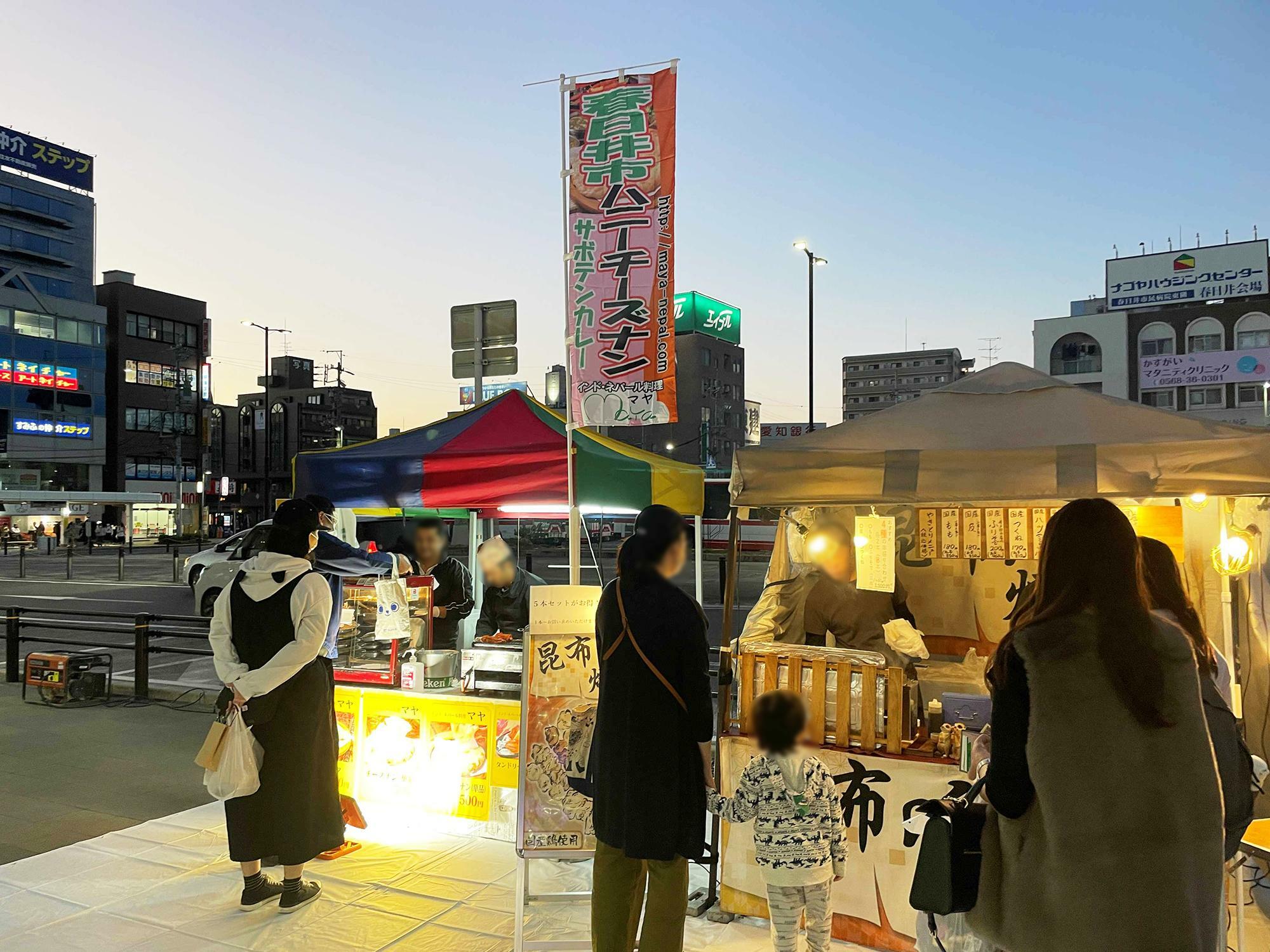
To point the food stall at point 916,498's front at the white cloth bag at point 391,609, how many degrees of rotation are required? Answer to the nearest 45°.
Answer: approximately 90° to its right

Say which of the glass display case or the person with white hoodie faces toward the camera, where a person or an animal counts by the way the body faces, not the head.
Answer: the glass display case

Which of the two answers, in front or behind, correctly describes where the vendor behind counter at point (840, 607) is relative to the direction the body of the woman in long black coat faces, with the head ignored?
in front

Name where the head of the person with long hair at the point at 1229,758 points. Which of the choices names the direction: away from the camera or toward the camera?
away from the camera

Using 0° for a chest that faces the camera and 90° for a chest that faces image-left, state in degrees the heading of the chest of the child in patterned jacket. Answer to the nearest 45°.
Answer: approximately 180°

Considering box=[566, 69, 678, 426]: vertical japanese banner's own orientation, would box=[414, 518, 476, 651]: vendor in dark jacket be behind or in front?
behind

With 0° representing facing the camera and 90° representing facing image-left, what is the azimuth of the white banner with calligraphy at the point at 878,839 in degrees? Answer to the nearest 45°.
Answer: approximately 0°

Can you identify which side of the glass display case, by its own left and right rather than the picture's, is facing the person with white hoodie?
front

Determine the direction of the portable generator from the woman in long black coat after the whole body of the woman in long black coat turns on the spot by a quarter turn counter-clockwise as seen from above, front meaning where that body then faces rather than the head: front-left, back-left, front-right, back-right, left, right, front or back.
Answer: front

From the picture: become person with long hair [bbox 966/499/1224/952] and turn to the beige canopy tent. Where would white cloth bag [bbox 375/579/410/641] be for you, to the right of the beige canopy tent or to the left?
left

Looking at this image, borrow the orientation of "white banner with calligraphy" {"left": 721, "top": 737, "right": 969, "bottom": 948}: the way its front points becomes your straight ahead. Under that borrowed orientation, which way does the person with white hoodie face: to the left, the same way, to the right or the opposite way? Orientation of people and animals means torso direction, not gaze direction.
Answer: the opposite way

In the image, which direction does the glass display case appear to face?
toward the camera

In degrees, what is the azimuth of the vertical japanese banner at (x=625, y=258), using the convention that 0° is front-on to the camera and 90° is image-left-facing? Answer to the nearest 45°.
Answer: approximately 0°

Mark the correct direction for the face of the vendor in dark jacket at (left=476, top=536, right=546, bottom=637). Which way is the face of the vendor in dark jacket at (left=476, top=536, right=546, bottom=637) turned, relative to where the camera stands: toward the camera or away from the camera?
toward the camera
